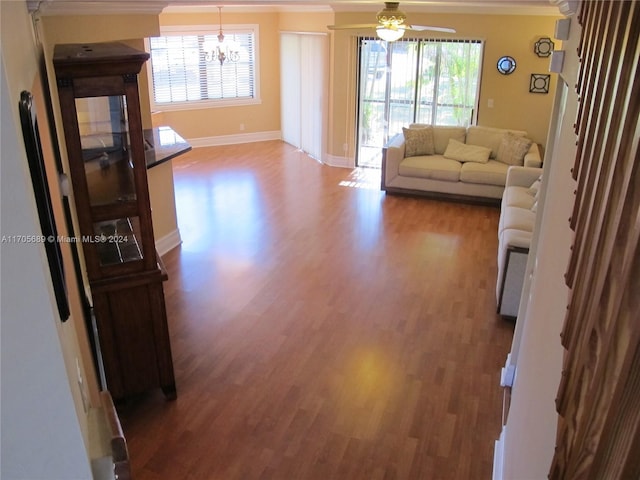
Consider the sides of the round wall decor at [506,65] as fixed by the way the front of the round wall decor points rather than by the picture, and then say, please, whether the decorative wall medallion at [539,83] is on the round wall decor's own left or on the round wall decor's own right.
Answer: on the round wall decor's own left

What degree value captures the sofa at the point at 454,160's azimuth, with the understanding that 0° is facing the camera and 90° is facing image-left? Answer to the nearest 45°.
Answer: approximately 0°

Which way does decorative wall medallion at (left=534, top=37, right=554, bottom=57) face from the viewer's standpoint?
toward the camera

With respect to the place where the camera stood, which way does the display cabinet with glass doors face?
facing to the right of the viewer

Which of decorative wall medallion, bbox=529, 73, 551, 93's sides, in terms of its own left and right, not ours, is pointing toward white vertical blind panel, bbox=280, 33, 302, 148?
right

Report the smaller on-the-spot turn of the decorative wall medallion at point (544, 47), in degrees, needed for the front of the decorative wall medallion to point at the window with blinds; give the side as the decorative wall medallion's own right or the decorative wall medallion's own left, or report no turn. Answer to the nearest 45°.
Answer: approximately 90° to the decorative wall medallion's own right

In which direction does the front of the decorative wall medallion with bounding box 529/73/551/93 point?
toward the camera

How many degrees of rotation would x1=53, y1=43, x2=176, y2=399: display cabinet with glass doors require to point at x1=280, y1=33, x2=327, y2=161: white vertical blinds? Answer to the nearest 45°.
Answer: approximately 45° to its left

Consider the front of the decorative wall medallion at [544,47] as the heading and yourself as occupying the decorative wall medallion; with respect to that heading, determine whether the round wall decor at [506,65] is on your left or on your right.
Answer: on your right

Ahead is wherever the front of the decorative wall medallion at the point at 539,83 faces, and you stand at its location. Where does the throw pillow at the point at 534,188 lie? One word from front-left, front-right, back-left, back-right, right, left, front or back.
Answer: front

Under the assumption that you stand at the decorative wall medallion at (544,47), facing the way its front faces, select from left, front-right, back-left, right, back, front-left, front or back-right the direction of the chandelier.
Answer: right

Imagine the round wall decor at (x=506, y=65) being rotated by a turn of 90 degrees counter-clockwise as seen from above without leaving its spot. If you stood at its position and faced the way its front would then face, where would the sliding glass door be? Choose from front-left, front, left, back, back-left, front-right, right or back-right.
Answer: back
